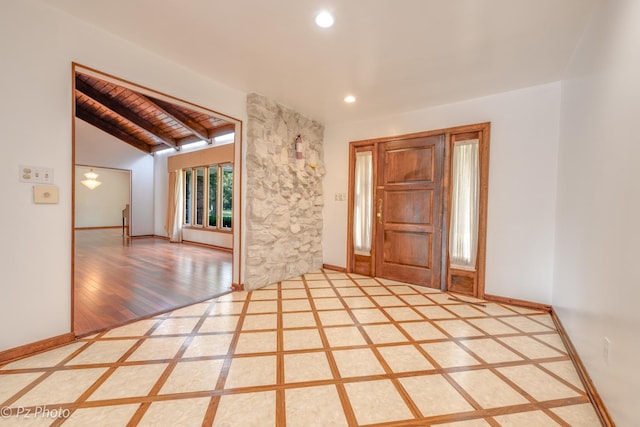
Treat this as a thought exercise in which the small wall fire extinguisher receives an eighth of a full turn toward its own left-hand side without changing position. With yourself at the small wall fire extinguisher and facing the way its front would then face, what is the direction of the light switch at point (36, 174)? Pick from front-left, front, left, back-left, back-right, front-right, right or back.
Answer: back-right

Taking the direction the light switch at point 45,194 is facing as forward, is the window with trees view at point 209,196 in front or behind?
behind

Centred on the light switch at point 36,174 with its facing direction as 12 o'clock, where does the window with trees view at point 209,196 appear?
The window with trees view is roughly at 7 o'clock from the light switch.

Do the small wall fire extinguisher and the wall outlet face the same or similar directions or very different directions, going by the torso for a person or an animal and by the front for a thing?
very different directions

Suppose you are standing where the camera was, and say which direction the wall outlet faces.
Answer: facing to the left of the viewer

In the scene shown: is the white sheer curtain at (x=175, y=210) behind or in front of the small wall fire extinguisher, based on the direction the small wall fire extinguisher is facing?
behind

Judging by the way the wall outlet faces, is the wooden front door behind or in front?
in front
